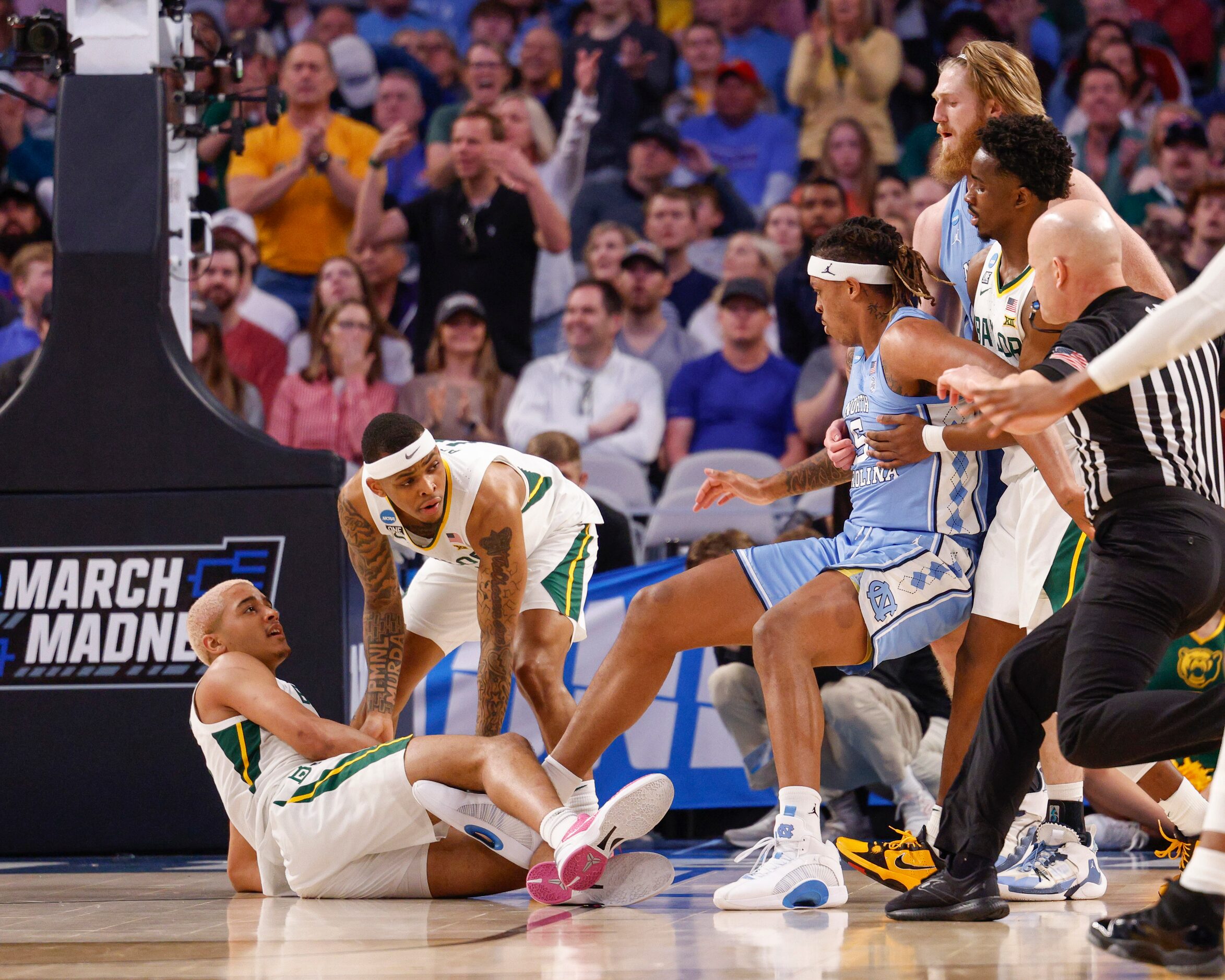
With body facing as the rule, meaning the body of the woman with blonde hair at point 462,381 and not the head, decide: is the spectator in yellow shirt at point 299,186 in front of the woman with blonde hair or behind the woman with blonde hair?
behind

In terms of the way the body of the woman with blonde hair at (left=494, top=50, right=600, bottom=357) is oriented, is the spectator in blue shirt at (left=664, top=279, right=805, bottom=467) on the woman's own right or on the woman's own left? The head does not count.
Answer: on the woman's own left

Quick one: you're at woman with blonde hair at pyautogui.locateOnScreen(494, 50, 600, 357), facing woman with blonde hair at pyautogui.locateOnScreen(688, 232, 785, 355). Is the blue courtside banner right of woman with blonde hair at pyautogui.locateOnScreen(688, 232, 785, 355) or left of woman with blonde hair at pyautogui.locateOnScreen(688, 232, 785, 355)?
right

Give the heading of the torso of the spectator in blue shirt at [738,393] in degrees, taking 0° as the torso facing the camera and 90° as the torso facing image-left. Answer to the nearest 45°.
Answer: approximately 0°

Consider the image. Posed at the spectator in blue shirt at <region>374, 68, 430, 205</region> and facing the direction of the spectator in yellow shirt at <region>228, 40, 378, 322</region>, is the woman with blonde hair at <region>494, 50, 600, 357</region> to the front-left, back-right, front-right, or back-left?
back-left
